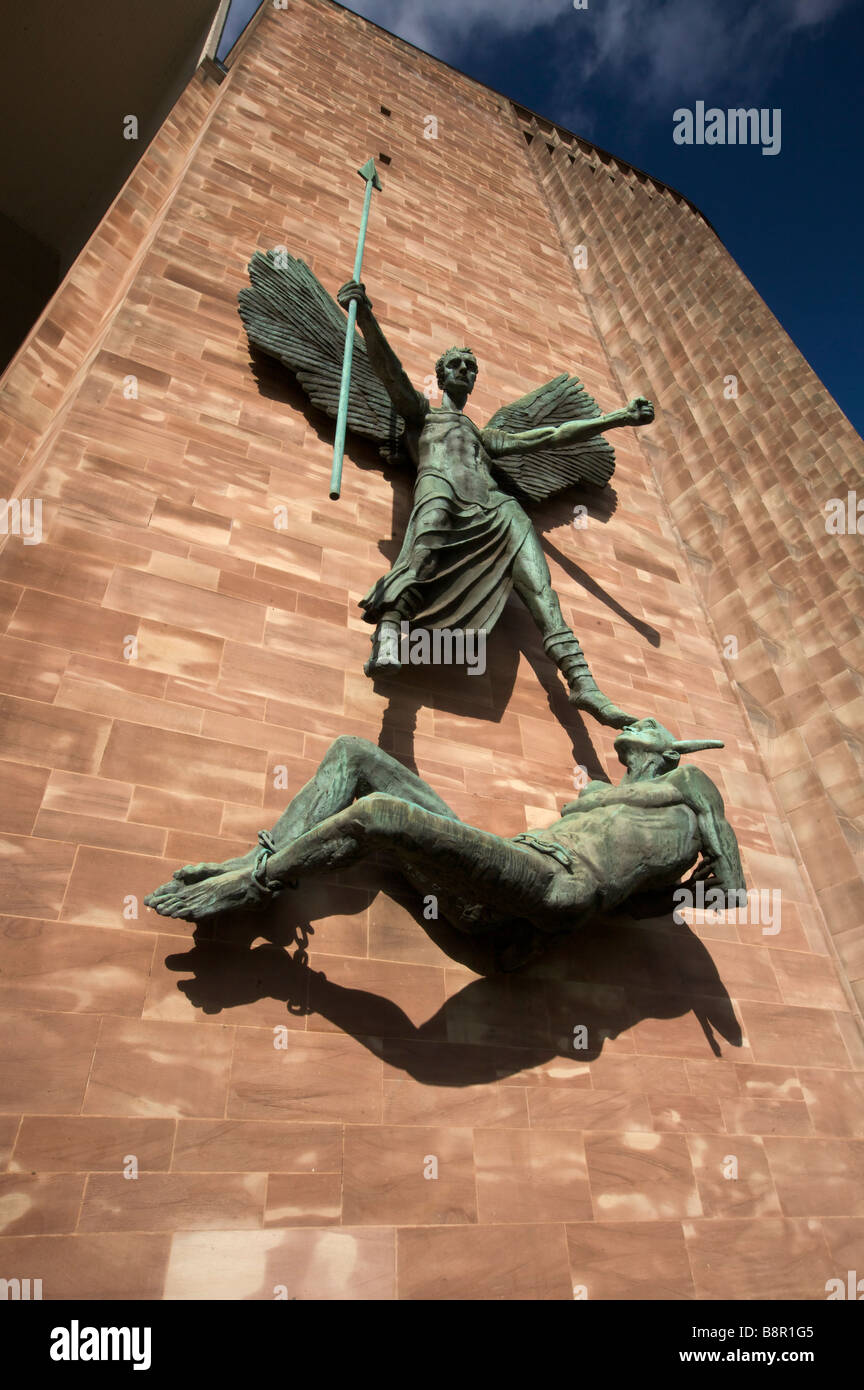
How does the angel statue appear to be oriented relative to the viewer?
toward the camera
